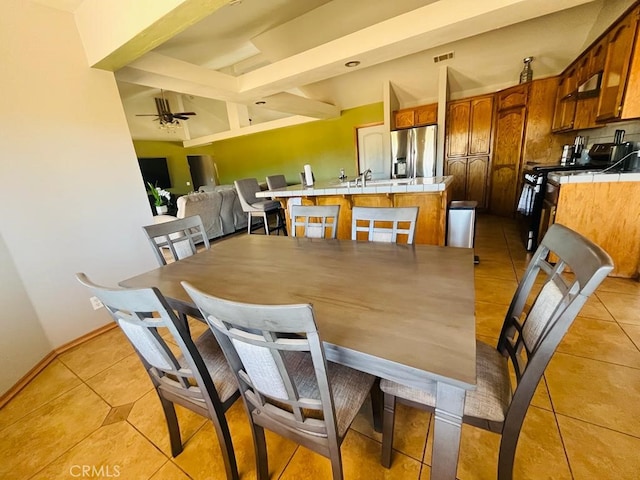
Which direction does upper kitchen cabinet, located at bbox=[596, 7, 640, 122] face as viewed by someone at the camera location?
facing to the left of the viewer

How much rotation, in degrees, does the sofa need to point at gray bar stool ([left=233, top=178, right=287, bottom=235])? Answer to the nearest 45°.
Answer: approximately 180°

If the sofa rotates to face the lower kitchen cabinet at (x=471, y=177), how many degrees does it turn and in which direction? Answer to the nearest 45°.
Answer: approximately 135° to its right

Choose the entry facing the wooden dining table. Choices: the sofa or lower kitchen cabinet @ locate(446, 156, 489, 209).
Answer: the lower kitchen cabinet

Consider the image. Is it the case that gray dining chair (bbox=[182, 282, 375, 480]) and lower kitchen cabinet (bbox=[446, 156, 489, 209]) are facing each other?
yes

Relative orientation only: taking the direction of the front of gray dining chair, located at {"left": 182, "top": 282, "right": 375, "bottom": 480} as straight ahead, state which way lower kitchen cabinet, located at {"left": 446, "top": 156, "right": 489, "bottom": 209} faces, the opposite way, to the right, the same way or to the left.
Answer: the opposite way

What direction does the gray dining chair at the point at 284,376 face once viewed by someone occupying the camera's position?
facing away from the viewer and to the right of the viewer

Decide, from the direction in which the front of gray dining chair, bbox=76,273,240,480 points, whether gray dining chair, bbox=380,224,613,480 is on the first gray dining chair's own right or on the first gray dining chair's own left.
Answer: on the first gray dining chair's own right

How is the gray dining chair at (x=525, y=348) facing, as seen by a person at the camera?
facing to the left of the viewer

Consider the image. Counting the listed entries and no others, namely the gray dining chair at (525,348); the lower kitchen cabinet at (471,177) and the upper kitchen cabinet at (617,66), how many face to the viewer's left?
2

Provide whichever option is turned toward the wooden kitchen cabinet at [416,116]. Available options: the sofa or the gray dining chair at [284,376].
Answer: the gray dining chair

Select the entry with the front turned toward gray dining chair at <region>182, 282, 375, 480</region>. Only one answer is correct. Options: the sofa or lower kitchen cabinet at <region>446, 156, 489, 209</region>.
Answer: the lower kitchen cabinet
